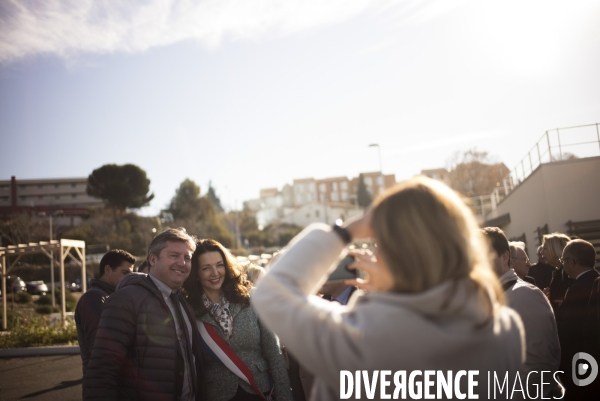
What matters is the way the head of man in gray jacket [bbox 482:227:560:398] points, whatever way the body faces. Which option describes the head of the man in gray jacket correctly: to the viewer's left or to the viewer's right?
to the viewer's left

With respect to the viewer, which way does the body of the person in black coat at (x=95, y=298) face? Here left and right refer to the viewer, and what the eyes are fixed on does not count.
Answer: facing to the right of the viewer

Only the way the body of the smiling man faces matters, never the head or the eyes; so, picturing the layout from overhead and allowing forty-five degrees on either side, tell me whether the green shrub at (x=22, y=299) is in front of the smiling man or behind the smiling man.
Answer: behind

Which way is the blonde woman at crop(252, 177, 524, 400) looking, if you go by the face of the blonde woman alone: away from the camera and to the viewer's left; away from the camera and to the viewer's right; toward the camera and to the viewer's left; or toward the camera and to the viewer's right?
away from the camera and to the viewer's left

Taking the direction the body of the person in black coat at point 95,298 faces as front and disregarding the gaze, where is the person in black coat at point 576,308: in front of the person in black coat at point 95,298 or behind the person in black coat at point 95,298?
in front

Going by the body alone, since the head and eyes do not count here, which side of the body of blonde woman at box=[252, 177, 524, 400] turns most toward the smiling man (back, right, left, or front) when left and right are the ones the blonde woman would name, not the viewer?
front

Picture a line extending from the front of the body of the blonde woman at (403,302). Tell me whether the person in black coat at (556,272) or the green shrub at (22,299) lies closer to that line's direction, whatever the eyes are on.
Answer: the green shrub

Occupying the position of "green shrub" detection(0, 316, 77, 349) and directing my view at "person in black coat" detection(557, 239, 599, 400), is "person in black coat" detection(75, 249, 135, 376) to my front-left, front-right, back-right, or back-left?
front-right

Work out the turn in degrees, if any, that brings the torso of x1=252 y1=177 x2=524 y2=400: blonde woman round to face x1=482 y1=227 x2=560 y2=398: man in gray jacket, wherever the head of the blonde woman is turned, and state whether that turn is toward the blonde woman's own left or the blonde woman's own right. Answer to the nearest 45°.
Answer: approximately 90° to the blonde woman's own right

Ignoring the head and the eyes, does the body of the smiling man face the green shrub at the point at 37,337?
no

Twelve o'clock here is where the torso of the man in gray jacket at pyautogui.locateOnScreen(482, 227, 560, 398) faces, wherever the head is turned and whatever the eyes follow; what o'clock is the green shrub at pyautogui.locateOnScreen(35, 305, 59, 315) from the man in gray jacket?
The green shrub is roughly at 1 o'clock from the man in gray jacket.

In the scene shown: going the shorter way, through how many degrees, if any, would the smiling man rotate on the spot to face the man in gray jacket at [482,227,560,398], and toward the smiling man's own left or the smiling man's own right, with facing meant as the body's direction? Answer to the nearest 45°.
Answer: approximately 45° to the smiling man's own left

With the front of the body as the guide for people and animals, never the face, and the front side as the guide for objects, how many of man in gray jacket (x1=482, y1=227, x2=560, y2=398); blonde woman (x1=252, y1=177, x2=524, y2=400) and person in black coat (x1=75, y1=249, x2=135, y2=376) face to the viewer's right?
1

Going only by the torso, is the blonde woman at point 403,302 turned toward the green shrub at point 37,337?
yes

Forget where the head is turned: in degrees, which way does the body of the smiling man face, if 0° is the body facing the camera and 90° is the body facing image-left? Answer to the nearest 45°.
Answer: approximately 315°

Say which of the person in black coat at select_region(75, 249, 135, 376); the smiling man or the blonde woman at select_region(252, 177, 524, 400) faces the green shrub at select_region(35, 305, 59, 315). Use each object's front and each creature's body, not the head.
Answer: the blonde woman
